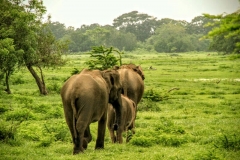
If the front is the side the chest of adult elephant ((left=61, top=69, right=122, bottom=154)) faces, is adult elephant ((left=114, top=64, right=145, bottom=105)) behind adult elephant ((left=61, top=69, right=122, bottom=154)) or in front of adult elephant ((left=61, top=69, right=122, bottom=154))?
in front

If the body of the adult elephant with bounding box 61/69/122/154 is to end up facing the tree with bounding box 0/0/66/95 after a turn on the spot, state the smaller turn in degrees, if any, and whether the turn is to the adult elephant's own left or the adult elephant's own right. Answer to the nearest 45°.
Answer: approximately 45° to the adult elephant's own left

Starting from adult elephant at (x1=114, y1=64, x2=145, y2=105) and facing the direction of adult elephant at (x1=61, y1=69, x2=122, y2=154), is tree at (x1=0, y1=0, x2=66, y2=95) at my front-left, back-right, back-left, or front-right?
back-right

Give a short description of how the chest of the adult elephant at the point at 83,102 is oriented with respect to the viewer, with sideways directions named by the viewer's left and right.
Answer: facing away from the viewer and to the right of the viewer

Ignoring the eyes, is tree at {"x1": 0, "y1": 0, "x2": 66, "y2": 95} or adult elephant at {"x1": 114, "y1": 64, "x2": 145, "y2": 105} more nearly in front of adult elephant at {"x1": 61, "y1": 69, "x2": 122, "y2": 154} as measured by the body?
the adult elephant
